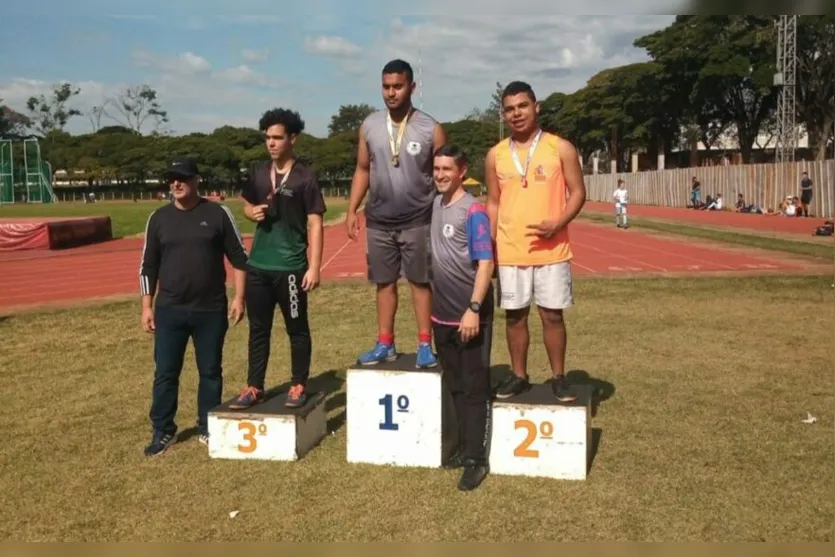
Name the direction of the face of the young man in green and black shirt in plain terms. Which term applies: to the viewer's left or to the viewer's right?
to the viewer's left

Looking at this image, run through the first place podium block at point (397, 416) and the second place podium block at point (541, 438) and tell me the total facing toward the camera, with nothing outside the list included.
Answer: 2

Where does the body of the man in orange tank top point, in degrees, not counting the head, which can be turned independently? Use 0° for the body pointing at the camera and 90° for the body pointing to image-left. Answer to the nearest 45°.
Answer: approximately 0°

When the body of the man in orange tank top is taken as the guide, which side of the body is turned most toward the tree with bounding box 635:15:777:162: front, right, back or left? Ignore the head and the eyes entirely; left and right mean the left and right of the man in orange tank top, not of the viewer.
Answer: back

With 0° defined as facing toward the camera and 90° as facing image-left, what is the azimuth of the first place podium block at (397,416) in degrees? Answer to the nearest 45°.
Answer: approximately 0°

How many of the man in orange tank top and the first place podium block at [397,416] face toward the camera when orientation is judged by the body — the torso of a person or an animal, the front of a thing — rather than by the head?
2

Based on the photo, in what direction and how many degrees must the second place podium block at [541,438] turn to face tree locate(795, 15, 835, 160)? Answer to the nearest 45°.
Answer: approximately 180°

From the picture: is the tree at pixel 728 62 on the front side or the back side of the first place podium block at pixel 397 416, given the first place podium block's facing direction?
on the back side

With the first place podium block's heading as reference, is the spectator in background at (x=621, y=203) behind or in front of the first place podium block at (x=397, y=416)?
behind
